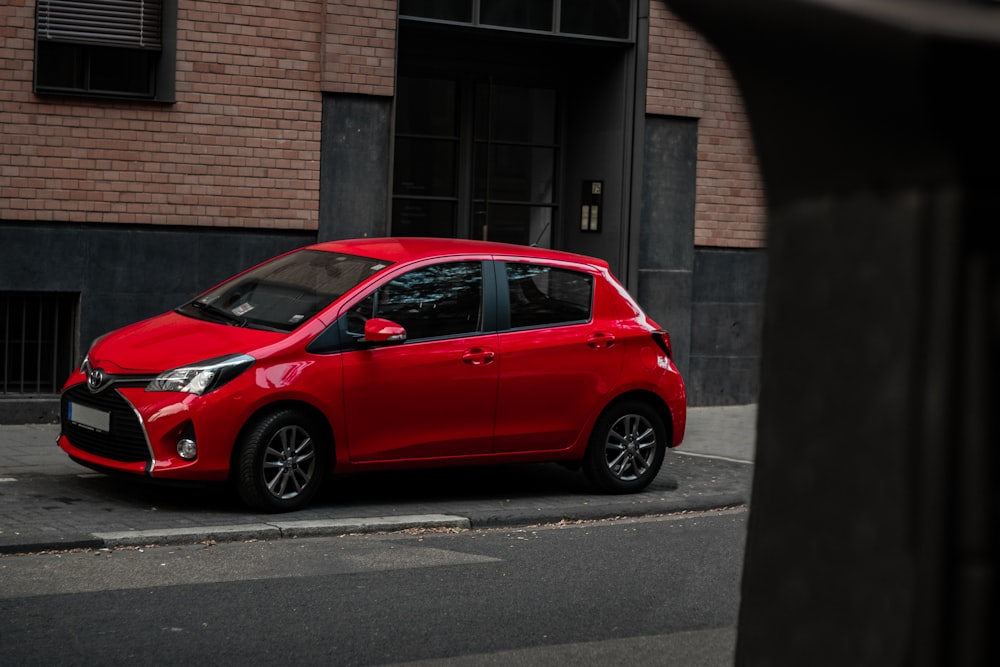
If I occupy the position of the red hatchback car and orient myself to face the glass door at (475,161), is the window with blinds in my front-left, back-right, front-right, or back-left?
front-left

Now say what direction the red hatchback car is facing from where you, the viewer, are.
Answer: facing the viewer and to the left of the viewer

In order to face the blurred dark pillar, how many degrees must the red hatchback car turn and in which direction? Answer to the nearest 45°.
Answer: approximately 45° to its left

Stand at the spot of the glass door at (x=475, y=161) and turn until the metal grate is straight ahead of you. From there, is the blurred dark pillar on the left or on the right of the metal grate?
left

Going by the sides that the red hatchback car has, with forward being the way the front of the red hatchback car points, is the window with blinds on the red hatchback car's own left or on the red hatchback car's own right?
on the red hatchback car's own right

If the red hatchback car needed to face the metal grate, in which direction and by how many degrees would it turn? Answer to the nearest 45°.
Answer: approximately 90° to its right

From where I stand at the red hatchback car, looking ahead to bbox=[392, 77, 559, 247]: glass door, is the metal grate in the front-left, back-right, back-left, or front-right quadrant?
front-left

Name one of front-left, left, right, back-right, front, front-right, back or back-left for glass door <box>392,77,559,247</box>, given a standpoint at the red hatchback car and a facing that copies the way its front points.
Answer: back-right
